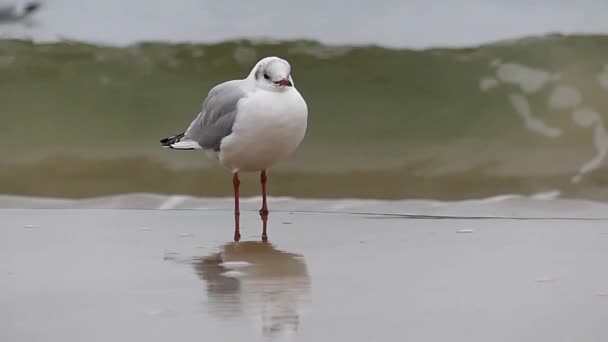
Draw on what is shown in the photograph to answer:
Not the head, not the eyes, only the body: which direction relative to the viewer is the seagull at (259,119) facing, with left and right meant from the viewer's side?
facing the viewer and to the right of the viewer
